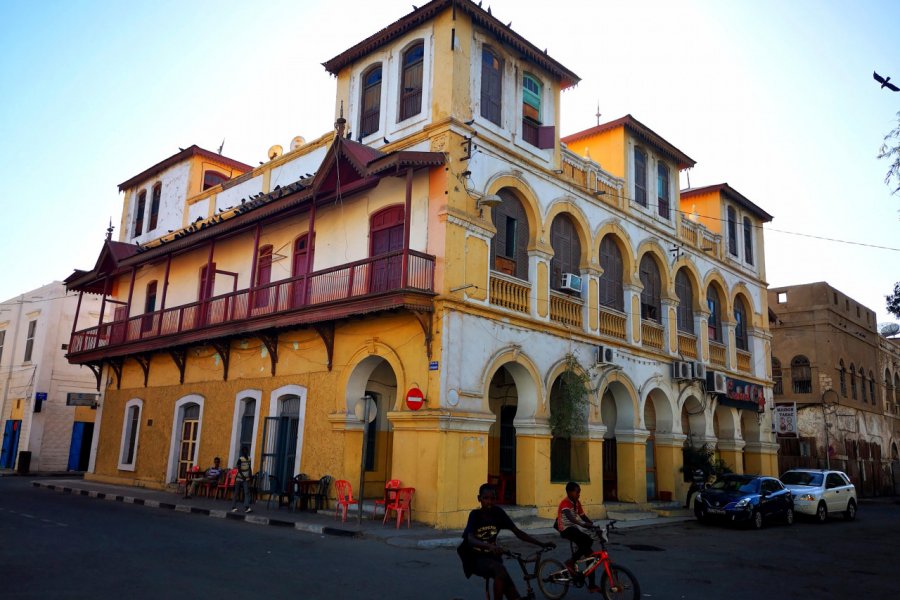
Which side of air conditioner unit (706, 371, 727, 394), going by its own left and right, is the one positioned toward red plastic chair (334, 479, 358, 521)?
right

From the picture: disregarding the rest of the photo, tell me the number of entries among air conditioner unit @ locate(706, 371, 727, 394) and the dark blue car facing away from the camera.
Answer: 0

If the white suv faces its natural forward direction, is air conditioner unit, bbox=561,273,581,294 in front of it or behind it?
in front

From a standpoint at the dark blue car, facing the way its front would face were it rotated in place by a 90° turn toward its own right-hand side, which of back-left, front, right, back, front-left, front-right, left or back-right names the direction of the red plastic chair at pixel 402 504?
left

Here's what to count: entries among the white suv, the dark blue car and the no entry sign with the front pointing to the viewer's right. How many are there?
0

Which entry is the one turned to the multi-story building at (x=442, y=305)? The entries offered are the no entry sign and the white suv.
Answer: the white suv

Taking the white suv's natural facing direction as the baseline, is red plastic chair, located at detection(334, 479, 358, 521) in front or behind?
in front

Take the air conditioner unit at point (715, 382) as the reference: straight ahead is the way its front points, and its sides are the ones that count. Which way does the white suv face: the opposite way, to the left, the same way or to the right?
to the right

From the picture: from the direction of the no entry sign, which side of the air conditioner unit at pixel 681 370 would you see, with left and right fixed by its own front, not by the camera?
right

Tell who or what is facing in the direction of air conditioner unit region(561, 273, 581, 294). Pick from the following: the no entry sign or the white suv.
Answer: the white suv

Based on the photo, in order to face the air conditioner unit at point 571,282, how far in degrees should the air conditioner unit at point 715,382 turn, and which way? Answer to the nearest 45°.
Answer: approximately 90° to its right

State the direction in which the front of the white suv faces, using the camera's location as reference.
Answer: facing the viewer and to the left of the viewer

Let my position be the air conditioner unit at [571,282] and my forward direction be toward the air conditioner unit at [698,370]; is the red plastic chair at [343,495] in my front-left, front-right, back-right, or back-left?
back-left

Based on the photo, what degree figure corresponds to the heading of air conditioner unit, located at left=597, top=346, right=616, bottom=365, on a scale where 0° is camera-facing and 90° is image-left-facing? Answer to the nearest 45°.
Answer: approximately 315°

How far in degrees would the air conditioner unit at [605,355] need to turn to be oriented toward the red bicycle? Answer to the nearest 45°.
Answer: approximately 45° to its right
